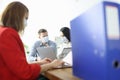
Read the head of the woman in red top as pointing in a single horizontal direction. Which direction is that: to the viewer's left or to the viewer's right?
to the viewer's right

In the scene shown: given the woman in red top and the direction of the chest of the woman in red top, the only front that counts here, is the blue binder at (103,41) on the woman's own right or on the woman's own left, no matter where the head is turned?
on the woman's own right

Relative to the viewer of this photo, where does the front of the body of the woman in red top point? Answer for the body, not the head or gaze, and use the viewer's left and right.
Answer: facing away from the viewer and to the right of the viewer
